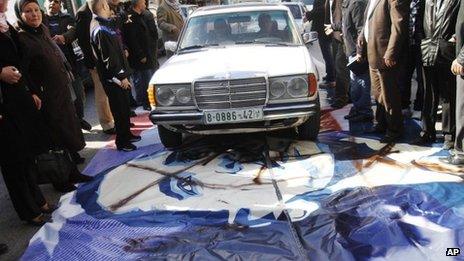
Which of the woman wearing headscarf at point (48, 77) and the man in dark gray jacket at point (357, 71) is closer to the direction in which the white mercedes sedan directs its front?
the woman wearing headscarf

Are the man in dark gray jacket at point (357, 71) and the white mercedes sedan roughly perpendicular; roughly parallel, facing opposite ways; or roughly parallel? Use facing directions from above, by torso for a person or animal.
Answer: roughly perpendicular

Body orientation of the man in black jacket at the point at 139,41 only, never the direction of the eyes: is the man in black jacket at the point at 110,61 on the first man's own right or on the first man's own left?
on the first man's own right

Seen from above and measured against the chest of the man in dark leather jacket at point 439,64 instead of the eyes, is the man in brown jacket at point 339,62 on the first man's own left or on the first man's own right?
on the first man's own right

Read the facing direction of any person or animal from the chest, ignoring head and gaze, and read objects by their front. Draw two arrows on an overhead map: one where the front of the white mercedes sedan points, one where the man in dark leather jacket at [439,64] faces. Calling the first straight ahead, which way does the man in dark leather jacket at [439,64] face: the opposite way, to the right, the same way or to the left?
to the right

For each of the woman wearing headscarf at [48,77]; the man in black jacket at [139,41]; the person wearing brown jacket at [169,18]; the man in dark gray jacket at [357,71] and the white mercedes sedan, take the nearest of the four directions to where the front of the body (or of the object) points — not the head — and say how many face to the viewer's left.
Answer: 1

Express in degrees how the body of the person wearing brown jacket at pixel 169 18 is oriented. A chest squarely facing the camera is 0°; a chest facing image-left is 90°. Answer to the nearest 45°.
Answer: approximately 315°

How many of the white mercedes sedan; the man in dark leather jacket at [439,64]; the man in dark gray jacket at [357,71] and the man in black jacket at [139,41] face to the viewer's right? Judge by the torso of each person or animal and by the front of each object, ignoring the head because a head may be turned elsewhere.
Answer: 1

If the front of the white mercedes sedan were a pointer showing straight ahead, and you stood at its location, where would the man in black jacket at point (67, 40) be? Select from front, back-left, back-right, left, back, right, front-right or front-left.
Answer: back-right

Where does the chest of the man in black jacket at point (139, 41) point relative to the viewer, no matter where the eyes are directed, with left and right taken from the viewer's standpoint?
facing to the right of the viewer

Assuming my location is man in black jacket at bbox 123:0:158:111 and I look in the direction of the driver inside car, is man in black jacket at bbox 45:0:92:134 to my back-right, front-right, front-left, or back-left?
back-right

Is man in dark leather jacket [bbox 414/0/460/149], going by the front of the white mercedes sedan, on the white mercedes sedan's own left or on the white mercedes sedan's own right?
on the white mercedes sedan's own left

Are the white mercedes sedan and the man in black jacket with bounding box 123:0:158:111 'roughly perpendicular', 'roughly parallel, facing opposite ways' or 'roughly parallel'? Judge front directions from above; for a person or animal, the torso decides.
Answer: roughly perpendicular
